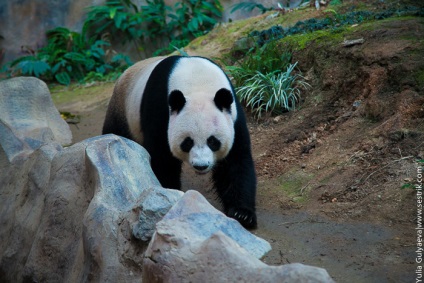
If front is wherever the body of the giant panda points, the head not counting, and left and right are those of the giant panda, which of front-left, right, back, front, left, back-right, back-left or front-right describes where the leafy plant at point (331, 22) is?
left

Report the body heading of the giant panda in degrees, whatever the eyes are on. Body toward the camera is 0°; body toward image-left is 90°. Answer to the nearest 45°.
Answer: approximately 315°

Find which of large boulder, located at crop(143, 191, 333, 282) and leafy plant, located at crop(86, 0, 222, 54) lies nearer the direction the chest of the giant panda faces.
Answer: the large boulder

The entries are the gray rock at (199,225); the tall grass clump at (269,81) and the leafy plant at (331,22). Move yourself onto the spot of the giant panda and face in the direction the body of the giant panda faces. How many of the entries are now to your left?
2

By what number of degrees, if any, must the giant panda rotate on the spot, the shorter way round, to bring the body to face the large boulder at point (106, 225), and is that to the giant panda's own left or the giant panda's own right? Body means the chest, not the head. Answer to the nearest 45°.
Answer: approximately 90° to the giant panda's own right

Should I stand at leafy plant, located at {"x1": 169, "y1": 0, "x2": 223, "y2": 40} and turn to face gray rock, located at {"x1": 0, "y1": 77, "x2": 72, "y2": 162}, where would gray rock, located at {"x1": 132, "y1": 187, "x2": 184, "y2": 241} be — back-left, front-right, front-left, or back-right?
front-left

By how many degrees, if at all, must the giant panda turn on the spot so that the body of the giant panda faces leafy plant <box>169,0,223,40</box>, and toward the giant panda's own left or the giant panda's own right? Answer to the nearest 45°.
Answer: approximately 135° to the giant panda's own left

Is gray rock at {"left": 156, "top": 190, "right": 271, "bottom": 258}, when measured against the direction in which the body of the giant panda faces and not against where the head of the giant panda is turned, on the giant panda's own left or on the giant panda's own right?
on the giant panda's own right

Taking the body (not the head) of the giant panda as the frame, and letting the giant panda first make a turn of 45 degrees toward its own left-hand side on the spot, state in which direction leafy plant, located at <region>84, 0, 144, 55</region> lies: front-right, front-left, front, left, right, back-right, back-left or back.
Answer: left

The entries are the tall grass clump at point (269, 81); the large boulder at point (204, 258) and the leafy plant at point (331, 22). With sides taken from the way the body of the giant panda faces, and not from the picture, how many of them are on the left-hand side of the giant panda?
2

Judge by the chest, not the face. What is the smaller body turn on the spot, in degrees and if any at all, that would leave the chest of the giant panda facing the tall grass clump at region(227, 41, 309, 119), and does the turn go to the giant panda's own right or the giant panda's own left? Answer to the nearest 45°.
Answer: approximately 90° to the giant panda's own left

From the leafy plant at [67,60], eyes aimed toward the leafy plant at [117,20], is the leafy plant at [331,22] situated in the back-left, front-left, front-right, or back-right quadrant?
front-right

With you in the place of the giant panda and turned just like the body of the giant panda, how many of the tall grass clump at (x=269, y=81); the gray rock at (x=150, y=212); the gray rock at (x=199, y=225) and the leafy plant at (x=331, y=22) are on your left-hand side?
2

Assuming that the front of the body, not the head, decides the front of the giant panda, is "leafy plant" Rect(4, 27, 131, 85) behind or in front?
behind

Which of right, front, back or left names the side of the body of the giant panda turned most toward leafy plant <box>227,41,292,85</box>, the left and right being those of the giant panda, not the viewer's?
left

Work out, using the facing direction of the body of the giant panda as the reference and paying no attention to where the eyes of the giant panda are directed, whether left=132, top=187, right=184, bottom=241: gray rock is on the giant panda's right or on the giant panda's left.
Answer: on the giant panda's right
